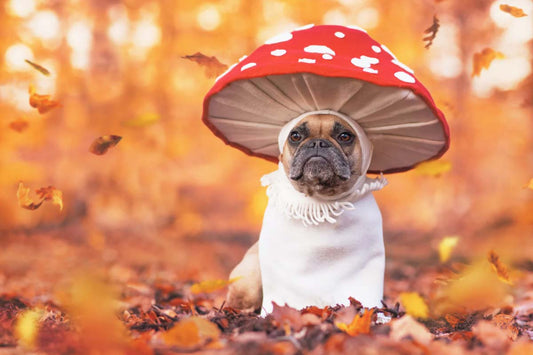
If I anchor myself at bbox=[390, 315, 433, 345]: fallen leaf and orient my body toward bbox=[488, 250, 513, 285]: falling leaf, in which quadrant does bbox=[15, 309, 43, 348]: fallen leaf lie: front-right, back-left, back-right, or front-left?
back-left

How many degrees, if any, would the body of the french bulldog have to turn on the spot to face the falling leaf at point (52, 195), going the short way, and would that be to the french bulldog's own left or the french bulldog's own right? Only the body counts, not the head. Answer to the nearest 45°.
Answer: approximately 90° to the french bulldog's own right

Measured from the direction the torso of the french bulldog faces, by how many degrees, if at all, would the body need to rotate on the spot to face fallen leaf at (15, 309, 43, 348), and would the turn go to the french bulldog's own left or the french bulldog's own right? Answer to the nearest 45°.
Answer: approximately 45° to the french bulldog's own right

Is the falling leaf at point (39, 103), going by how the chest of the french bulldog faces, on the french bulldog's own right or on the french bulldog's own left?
on the french bulldog's own right

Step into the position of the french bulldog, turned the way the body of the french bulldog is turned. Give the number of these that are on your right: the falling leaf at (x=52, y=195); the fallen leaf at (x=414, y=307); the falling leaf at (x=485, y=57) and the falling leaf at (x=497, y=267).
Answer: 1

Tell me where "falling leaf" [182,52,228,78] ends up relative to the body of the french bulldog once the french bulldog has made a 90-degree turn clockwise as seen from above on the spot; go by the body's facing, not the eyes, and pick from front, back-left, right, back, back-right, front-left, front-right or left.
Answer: front-right

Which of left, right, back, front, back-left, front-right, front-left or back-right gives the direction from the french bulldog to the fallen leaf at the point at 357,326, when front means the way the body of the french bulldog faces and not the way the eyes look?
front

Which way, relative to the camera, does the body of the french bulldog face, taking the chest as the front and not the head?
toward the camera

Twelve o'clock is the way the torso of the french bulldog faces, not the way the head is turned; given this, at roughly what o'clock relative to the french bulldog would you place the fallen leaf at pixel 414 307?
The fallen leaf is roughly at 10 o'clock from the french bulldog.

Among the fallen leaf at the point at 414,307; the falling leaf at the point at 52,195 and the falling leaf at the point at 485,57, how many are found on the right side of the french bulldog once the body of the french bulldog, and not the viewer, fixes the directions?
1

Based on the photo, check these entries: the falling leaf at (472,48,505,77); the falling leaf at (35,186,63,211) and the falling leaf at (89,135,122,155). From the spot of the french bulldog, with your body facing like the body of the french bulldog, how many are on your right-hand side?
2

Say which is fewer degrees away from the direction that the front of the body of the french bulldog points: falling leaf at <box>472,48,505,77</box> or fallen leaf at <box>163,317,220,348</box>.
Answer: the fallen leaf

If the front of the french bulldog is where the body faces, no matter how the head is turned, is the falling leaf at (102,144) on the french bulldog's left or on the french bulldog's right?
on the french bulldog's right

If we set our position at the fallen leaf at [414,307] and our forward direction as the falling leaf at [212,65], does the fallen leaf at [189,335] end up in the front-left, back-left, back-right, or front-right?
front-left

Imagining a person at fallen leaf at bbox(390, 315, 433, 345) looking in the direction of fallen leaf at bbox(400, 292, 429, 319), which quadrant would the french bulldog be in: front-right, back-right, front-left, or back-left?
front-left
